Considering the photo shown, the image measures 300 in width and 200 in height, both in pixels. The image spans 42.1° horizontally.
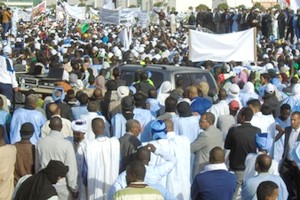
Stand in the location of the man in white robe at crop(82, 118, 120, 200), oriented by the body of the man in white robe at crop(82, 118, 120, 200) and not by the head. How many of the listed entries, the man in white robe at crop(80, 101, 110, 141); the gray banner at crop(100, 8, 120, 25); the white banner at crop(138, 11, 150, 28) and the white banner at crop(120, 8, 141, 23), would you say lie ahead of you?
4

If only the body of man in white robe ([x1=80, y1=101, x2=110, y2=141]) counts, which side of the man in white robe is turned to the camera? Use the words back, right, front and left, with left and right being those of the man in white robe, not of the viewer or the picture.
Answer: back

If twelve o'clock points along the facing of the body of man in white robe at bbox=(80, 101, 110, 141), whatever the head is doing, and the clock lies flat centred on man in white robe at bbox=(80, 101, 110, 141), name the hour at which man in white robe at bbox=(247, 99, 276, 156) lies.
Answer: man in white robe at bbox=(247, 99, 276, 156) is roughly at 3 o'clock from man in white robe at bbox=(80, 101, 110, 141).

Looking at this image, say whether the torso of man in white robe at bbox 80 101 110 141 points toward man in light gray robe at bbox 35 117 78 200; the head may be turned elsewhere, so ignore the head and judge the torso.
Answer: no

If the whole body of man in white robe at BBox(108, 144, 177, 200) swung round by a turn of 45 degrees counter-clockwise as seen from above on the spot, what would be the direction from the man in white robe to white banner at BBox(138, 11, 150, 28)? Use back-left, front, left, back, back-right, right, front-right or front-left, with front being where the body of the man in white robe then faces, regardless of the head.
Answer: right

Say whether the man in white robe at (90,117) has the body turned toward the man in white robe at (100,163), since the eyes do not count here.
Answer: no

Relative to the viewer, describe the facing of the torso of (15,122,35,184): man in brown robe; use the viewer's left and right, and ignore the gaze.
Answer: facing away from the viewer

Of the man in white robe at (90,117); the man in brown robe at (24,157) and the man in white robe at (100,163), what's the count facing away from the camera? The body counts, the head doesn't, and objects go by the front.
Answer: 3

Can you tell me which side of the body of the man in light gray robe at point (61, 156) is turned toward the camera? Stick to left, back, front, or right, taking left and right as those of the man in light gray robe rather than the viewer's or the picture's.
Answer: back

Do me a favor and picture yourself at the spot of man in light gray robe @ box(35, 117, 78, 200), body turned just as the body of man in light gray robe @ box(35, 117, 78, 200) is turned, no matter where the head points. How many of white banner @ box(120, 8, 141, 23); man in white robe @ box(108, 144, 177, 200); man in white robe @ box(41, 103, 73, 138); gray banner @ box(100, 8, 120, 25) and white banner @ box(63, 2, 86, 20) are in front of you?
4

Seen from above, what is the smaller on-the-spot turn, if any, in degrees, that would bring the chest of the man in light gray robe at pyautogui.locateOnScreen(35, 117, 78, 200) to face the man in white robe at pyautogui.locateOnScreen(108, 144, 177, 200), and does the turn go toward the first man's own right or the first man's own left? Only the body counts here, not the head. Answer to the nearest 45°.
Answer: approximately 135° to the first man's own right

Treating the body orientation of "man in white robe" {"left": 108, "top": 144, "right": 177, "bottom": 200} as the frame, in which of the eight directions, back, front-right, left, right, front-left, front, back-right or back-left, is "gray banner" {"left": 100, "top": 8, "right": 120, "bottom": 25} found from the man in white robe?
front-right

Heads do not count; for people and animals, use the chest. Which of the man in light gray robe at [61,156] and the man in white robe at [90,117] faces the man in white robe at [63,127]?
the man in light gray robe at [61,156]

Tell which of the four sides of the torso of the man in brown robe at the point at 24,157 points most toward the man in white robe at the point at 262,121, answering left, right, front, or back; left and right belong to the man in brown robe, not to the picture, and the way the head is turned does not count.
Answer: right

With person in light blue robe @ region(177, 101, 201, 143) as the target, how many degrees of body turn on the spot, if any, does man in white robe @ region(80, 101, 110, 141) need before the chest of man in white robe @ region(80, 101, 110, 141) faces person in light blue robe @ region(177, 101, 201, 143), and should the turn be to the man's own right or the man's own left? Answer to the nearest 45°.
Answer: approximately 90° to the man's own right

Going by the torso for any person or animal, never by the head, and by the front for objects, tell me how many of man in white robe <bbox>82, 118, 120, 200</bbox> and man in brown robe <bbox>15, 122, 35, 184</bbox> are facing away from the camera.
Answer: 2

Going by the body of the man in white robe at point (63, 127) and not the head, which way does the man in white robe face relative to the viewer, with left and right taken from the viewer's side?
facing away from the viewer

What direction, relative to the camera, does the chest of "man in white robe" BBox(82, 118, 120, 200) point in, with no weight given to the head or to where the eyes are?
away from the camera

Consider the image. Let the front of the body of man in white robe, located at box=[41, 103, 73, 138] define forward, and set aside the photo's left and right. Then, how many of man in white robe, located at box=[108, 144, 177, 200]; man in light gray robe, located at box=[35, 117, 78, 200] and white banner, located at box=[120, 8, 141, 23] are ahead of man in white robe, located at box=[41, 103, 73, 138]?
1
